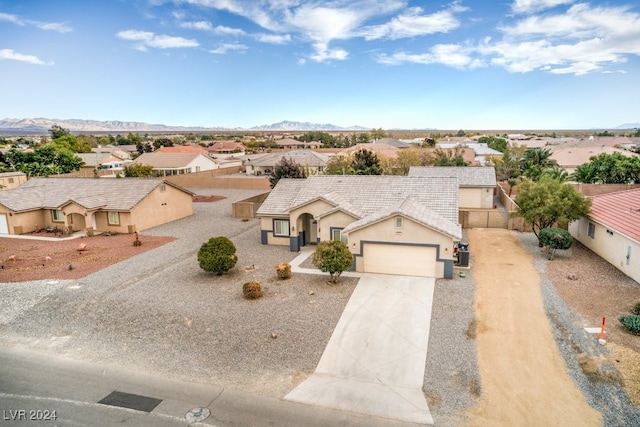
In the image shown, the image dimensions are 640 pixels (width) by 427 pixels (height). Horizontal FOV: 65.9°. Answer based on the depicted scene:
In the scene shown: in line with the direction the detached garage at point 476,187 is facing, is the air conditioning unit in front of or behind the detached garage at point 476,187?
in front

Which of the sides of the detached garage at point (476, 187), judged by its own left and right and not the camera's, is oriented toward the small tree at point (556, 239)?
front

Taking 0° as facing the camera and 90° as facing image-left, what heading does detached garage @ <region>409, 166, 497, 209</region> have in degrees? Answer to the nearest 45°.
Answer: approximately 0°

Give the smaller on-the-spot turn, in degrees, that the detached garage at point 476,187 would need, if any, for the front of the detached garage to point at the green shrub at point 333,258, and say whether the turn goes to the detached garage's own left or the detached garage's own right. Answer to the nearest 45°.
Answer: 0° — it already faces it

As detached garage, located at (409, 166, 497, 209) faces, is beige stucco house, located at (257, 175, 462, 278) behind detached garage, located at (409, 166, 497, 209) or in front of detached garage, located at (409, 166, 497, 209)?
in front

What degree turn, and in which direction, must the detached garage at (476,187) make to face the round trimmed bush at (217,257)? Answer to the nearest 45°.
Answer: approximately 45° to its right

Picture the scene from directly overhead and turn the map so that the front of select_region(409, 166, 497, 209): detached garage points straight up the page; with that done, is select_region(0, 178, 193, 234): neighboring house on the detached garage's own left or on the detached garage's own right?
on the detached garage's own right

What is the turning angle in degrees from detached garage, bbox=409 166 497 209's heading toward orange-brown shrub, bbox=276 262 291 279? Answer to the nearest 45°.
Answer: approximately 45° to its right

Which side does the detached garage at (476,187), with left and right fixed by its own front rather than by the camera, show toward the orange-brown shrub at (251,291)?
front

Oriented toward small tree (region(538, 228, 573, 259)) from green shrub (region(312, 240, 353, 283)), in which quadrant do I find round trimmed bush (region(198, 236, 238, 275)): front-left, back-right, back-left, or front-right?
back-left

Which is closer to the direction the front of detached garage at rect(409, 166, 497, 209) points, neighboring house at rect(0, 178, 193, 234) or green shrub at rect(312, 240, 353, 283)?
the green shrub
